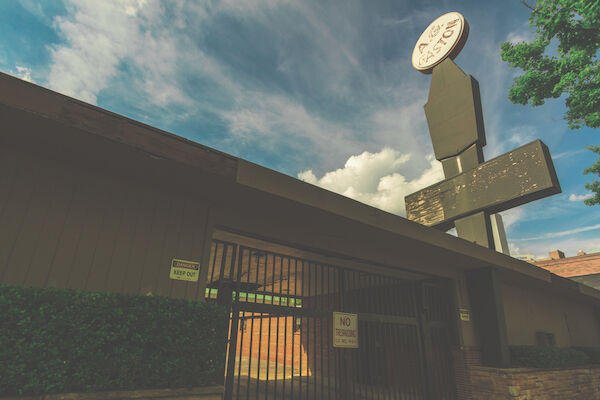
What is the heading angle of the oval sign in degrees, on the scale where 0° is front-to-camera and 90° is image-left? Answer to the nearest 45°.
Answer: approximately 45°

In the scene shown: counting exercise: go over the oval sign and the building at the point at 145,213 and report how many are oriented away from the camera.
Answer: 0

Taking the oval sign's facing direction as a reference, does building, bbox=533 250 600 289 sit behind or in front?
behind

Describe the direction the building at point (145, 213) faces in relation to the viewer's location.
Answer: facing the viewer and to the right of the viewer

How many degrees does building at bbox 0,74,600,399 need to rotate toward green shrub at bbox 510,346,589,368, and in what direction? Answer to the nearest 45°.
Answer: approximately 90° to its left

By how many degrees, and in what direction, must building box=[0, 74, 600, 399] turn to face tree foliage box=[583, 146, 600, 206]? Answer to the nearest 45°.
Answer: approximately 90° to its left

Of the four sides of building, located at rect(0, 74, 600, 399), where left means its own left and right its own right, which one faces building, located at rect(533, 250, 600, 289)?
left
